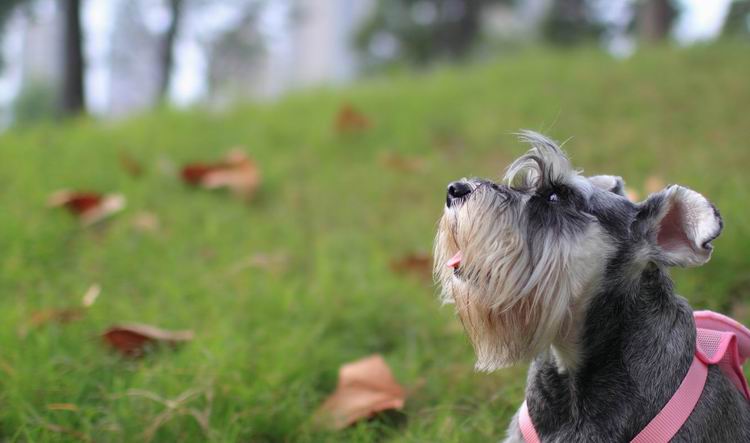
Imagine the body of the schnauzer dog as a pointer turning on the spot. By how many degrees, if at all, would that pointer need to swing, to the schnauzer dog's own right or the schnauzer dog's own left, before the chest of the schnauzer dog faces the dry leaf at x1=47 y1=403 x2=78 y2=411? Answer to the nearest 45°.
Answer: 0° — it already faces it

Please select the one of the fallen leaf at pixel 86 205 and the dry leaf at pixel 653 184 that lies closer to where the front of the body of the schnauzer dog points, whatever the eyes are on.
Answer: the fallen leaf

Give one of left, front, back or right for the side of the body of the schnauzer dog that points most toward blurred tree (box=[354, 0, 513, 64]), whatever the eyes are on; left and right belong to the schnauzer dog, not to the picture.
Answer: right

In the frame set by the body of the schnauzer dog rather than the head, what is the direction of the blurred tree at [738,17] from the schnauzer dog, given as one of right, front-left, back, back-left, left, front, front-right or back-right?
right

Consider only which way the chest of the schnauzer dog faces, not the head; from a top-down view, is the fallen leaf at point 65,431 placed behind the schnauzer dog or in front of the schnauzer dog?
in front

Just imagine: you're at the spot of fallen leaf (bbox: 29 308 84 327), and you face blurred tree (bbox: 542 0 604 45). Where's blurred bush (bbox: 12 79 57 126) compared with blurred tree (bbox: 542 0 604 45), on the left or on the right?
left

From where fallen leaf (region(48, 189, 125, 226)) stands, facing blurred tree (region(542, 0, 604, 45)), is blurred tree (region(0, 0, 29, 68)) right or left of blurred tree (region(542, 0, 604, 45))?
left

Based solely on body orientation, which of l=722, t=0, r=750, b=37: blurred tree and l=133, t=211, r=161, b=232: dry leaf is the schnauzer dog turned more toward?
the dry leaf

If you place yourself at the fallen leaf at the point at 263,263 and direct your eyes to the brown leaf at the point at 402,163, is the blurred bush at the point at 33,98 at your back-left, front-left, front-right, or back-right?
front-left

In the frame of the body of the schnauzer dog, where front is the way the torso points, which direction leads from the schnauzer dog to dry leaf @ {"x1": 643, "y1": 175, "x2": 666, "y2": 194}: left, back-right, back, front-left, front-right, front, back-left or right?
right

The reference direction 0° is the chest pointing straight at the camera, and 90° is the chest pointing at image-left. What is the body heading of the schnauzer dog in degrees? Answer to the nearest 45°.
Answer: approximately 90°
